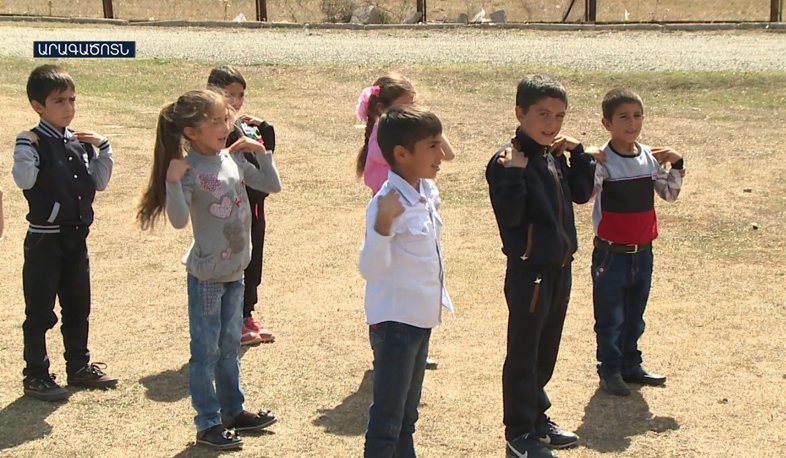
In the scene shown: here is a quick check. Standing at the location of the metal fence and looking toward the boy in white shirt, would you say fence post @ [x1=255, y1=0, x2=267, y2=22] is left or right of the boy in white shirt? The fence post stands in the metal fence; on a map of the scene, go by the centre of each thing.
right

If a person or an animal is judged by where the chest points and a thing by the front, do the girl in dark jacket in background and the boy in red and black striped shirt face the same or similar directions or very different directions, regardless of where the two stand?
same or similar directions

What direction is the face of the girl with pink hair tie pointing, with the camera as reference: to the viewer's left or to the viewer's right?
to the viewer's right

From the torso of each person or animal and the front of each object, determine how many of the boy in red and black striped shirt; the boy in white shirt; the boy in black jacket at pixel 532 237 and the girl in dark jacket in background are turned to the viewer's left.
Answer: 0

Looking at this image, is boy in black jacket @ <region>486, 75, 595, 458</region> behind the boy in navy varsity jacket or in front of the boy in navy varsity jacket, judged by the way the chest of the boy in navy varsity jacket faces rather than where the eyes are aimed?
in front

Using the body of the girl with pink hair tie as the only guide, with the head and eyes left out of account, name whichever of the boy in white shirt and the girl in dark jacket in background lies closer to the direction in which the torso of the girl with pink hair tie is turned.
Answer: the boy in white shirt

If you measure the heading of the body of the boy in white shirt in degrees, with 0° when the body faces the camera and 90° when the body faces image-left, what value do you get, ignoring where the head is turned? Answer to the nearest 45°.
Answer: approximately 315°

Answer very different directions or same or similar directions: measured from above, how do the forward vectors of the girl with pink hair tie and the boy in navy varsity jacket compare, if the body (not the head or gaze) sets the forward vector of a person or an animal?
same or similar directions

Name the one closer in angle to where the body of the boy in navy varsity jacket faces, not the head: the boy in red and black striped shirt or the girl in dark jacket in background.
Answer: the boy in red and black striped shirt

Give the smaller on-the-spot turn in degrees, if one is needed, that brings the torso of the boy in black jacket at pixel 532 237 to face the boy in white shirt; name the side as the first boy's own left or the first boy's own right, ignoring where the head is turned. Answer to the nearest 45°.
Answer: approximately 90° to the first boy's own right

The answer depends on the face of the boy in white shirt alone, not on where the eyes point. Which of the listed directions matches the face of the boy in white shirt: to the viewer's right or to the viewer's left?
to the viewer's right

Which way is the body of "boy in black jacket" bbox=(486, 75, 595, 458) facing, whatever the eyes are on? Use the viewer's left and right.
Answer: facing the viewer and to the right of the viewer

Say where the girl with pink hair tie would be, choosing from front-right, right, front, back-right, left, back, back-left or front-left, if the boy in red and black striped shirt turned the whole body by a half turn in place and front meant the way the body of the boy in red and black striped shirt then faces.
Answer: front-left

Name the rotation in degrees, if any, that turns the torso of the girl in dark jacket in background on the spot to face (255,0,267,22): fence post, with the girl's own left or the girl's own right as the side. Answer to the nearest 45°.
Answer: approximately 135° to the girl's own left

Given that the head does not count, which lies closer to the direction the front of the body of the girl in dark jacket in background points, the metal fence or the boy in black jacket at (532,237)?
the boy in black jacket
